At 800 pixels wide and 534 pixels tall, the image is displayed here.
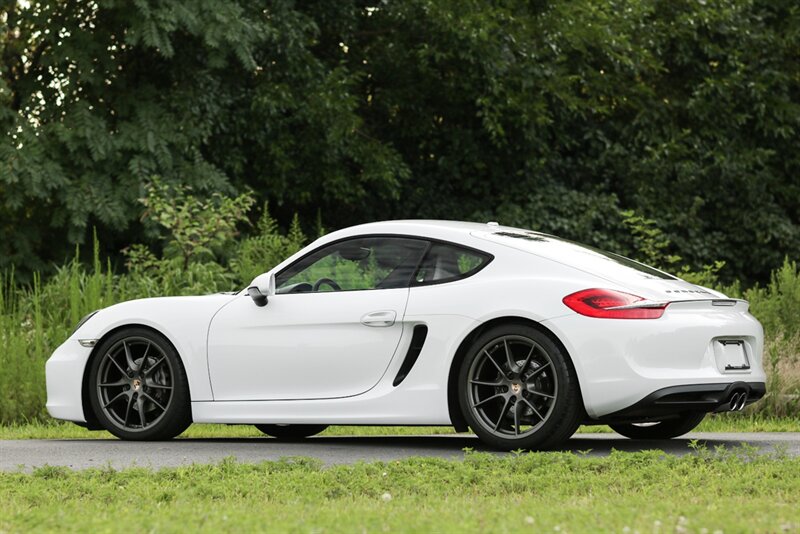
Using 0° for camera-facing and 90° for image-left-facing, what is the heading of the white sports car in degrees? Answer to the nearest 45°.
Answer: approximately 135°
